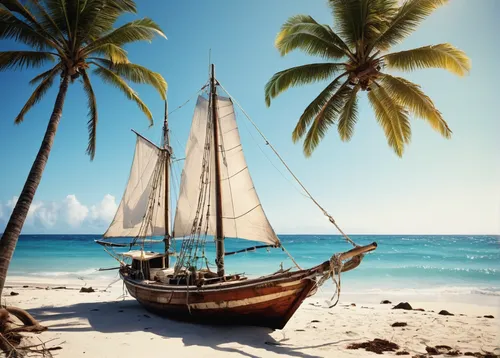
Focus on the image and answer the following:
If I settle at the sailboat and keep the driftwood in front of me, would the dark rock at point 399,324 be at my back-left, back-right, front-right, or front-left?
back-left

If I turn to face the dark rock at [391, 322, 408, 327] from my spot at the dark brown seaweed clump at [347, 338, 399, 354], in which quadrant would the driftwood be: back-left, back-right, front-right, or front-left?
back-left

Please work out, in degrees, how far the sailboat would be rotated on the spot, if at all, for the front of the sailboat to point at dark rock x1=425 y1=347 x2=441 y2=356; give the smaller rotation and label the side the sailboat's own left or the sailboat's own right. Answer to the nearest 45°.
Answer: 0° — it already faces it

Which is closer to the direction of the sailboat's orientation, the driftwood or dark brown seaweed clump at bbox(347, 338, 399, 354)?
the dark brown seaweed clump

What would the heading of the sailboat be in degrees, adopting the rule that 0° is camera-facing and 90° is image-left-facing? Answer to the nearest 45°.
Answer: approximately 315°

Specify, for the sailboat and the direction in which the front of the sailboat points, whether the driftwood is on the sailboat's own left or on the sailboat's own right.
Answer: on the sailboat's own right

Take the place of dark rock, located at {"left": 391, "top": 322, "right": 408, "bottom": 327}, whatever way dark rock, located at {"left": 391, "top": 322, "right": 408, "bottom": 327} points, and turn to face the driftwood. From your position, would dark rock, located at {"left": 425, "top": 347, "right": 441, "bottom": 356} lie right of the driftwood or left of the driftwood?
left

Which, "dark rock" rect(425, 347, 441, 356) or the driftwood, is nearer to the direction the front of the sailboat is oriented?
the dark rock
